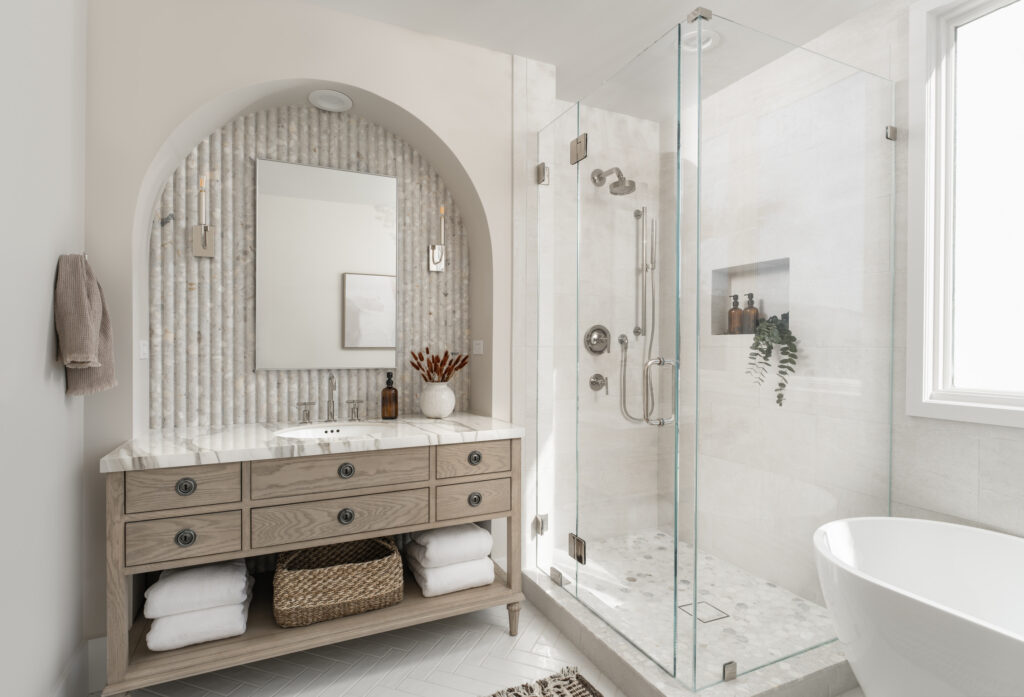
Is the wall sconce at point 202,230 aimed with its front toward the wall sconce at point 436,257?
no

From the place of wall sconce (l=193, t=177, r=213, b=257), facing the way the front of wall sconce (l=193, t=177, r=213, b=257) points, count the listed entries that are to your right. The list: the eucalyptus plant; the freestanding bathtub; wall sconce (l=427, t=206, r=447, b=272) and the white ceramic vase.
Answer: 0

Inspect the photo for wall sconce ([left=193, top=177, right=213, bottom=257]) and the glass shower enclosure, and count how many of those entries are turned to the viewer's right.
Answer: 0

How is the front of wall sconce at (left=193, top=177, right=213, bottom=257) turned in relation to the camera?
facing the viewer

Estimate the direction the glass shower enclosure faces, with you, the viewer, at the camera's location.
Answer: facing the viewer and to the left of the viewer

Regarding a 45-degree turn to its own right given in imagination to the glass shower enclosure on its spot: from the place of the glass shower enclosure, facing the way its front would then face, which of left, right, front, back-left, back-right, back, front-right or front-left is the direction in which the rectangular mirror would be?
front

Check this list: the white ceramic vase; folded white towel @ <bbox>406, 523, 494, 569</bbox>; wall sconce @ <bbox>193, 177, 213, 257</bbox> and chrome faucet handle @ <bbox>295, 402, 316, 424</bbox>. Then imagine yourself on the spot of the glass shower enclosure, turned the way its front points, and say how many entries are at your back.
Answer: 0

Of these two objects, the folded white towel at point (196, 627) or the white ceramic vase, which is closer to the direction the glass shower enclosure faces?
the folded white towel

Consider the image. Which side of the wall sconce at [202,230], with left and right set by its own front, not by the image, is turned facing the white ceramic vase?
left
